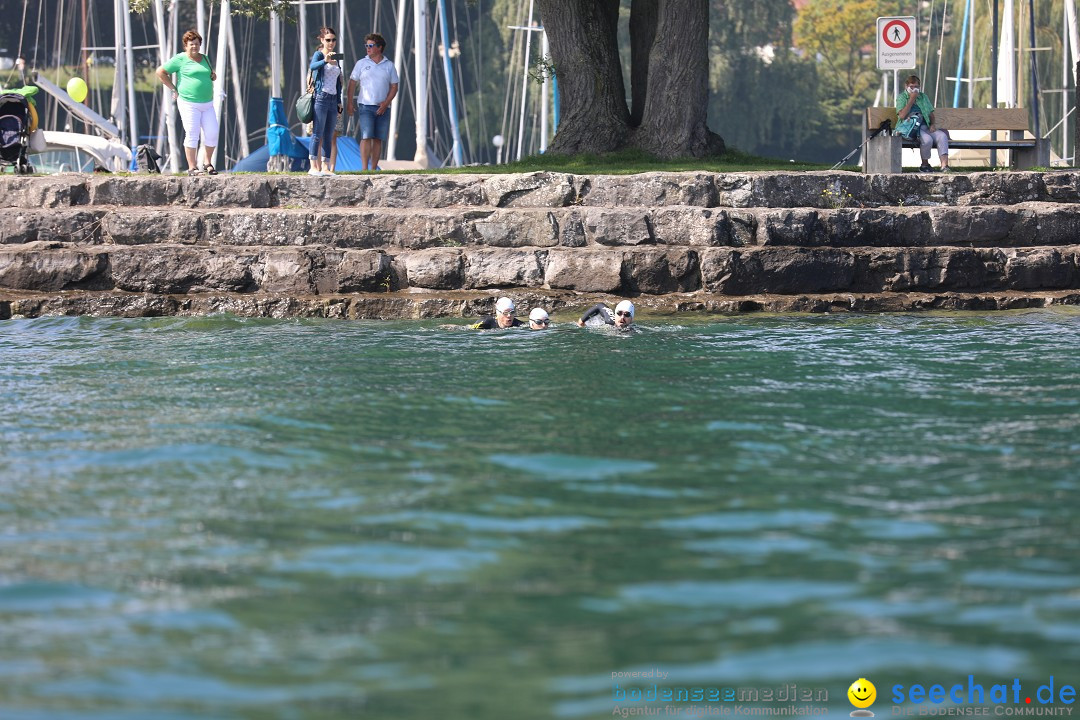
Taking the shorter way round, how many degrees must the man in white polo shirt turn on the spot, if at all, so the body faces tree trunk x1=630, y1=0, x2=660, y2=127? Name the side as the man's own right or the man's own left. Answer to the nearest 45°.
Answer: approximately 135° to the man's own left

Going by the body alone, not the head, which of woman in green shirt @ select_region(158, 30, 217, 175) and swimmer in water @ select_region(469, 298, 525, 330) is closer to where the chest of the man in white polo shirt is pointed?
the swimmer in water

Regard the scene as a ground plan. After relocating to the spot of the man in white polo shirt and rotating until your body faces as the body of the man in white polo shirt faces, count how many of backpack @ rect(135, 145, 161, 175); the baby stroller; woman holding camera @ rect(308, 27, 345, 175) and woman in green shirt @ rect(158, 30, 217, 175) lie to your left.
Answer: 0

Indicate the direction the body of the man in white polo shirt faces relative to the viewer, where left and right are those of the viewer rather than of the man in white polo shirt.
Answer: facing the viewer

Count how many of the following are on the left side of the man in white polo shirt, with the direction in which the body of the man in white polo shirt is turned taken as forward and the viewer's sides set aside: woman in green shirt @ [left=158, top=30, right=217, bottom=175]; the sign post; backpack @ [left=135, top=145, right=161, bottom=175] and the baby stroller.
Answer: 1

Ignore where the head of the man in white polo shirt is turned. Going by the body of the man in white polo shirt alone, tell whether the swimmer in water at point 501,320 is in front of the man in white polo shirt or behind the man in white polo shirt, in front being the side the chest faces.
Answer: in front

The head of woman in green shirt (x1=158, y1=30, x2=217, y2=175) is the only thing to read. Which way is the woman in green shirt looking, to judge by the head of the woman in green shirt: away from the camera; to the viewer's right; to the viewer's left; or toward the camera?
toward the camera

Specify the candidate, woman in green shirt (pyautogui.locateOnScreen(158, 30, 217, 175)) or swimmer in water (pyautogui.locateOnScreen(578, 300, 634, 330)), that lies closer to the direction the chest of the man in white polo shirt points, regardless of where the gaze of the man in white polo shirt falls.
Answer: the swimmer in water

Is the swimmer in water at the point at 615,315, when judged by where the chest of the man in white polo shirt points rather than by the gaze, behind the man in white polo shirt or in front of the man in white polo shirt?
in front

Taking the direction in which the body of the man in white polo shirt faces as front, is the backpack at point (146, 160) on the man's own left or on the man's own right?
on the man's own right

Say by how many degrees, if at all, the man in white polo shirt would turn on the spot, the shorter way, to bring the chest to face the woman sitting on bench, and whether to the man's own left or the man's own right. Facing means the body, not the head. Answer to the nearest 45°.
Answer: approximately 90° to the man's own left

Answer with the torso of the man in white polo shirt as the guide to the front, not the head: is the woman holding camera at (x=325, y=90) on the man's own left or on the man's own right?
on the man's own right

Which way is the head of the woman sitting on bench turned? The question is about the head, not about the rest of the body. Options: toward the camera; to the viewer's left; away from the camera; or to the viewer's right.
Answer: toward the camera

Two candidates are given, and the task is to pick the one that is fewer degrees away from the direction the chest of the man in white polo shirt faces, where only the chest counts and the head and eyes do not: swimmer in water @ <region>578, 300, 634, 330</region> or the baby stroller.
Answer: the swimmer in water

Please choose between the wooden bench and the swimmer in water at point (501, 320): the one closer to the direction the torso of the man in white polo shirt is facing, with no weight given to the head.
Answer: the swimmer in water

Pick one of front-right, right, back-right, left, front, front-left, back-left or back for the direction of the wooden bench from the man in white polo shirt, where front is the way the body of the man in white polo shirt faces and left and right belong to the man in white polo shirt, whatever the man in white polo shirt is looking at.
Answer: left

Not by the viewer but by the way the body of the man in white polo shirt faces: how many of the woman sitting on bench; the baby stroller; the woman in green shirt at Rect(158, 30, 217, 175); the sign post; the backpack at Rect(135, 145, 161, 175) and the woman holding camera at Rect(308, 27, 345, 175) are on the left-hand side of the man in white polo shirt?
2
